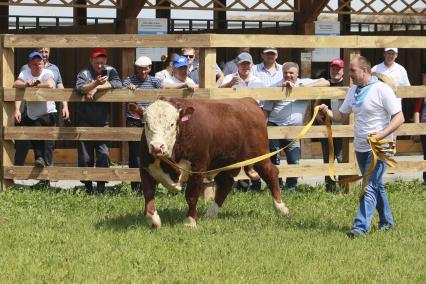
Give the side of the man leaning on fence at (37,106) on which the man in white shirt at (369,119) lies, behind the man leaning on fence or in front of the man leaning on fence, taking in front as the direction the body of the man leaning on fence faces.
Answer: in front

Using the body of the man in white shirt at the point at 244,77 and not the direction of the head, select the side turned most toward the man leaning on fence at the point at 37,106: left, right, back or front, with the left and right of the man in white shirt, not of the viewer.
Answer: right

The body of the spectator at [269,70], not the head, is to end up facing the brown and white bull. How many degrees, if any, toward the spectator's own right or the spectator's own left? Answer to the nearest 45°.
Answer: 0° — they already face it

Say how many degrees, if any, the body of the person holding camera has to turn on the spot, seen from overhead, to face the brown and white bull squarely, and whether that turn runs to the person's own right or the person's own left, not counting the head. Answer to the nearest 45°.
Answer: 0° — they already face it

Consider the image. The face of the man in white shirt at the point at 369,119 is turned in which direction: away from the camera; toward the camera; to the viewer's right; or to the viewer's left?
to the viewer's left

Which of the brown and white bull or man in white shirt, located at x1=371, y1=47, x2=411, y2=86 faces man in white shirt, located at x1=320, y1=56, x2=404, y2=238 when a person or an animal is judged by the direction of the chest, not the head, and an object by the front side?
man in white shirt, located at x1=371, y1=47, x2=411, y2=86

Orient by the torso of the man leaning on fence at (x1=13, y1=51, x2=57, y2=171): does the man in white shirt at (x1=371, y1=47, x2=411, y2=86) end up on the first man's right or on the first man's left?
on the first man's left

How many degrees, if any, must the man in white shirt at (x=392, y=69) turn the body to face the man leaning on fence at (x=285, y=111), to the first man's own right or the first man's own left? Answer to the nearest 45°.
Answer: approximately 45° to the first man's own right

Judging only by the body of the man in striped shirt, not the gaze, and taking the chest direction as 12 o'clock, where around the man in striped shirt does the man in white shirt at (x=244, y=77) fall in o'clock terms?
The man in white shirt is roughly at 9 o'clock from the man in striped shirt.
